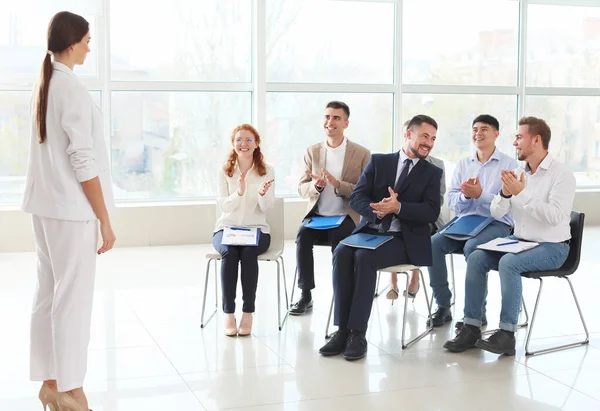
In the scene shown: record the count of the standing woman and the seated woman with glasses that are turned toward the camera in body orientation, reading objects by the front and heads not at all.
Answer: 1

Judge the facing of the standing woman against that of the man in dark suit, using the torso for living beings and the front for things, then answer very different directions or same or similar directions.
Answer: very different directions

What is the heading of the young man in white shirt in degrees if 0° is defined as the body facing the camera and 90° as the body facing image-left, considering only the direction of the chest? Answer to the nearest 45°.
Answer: approximately 45°

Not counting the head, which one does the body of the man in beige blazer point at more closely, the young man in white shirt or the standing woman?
the standing woman

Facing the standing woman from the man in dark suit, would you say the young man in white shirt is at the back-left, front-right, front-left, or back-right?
back-left

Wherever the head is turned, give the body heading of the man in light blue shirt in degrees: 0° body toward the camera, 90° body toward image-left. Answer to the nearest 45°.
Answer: approximately 45°

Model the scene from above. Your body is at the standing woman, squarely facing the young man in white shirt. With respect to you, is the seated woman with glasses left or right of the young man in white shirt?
left

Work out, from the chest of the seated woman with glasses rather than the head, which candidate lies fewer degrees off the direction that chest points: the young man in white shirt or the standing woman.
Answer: the standing woman

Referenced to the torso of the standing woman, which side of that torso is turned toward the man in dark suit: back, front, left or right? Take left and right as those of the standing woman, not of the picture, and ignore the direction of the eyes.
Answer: front

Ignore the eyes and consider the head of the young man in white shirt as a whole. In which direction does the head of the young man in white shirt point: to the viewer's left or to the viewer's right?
to the viewer's left

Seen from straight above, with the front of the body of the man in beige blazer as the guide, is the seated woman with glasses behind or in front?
in front

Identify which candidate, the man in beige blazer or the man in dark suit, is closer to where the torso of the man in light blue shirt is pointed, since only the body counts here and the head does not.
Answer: the man in dark suit

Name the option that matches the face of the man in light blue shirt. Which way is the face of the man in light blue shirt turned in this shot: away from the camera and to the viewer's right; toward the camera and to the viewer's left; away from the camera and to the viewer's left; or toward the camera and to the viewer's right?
toward the camera and to the viewer's left

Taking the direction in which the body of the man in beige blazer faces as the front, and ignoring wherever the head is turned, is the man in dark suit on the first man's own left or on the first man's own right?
on the first man's own left

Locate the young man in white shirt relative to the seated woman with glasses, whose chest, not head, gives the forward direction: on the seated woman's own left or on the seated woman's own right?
on the seated woman's own left
